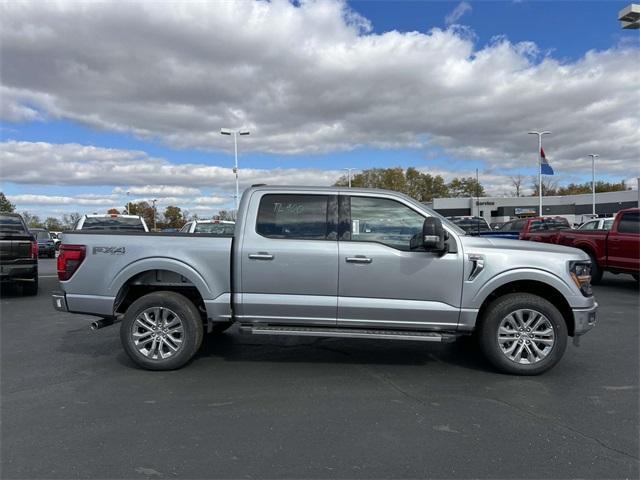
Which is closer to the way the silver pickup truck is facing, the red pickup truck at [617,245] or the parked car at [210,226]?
the red pickup truck

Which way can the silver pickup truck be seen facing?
to the viewer's right

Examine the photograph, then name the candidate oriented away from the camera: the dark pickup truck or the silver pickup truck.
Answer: the dark pickup truck

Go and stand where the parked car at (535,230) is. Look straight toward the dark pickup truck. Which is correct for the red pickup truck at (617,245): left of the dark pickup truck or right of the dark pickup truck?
left

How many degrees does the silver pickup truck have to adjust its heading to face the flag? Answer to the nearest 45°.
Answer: approximately 45° to its left

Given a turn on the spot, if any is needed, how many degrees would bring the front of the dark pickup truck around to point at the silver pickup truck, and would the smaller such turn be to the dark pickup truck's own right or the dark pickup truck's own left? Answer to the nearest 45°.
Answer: approximately 180°

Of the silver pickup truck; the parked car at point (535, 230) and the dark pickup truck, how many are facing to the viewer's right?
1

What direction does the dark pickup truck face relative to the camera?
away from the camera

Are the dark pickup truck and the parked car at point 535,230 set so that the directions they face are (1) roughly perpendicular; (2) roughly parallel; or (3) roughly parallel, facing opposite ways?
roughly perpendicular

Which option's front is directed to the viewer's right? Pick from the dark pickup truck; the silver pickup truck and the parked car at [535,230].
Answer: the silver pickup truck
